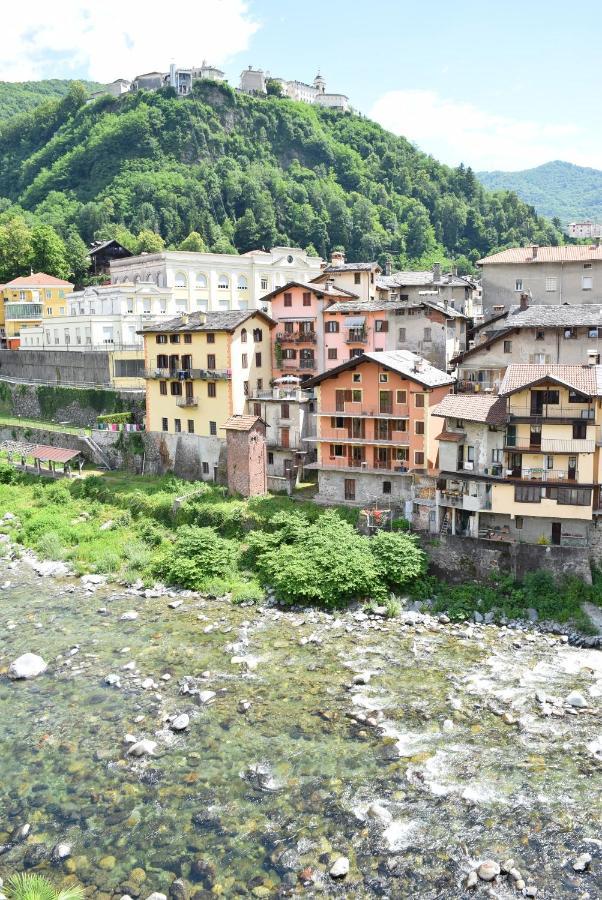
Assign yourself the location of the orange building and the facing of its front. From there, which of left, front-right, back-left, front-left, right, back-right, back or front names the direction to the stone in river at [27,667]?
front-right

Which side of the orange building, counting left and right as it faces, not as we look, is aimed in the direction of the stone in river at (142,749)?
front

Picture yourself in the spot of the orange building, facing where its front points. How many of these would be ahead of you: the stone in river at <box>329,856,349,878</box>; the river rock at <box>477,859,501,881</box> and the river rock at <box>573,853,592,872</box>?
3

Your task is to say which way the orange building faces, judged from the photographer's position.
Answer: facing the viewer

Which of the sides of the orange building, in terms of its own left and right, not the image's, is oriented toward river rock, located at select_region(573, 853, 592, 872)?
front

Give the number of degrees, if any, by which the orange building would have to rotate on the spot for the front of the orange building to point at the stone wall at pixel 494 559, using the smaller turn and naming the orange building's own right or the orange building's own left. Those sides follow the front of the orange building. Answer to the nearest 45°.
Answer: approximately 45° to the orange building's own left

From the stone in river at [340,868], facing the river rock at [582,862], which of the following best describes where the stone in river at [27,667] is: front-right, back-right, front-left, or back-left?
back-left

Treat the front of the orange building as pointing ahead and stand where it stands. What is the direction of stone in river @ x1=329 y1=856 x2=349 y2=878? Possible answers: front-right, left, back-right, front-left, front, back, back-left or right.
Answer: front

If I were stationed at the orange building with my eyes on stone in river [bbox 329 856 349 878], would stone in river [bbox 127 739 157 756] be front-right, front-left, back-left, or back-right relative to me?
front-right
